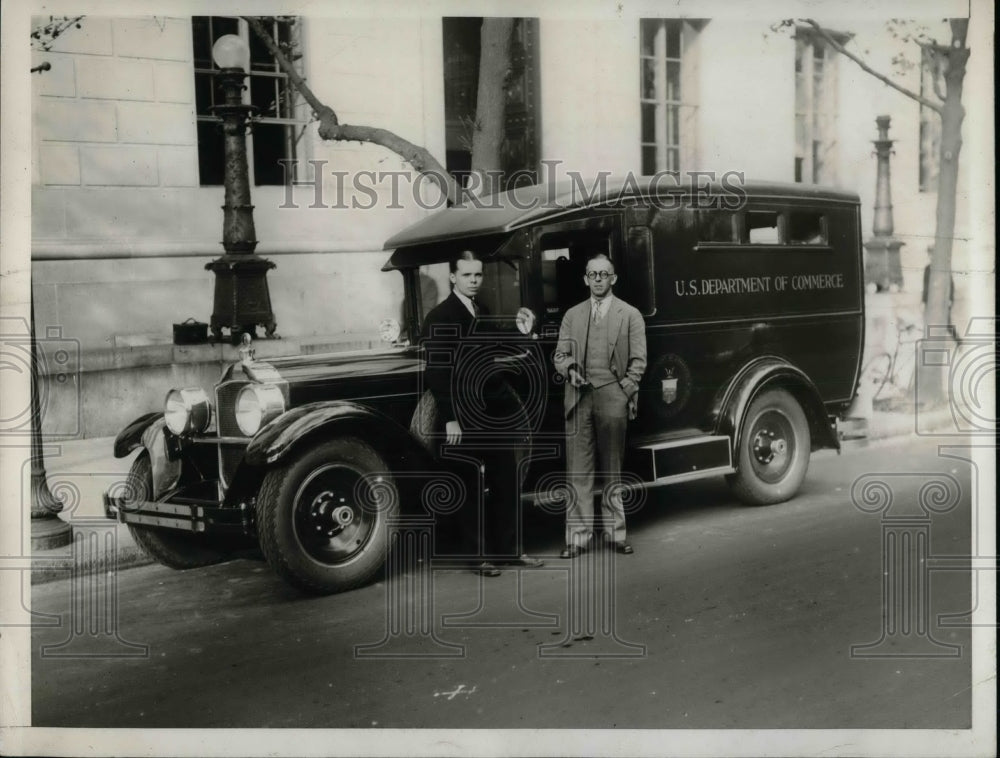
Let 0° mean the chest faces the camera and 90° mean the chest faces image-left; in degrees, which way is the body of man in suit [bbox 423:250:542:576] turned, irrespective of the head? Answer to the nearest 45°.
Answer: approximately 315°

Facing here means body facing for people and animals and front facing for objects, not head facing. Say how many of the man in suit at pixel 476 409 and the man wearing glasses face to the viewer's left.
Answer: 0

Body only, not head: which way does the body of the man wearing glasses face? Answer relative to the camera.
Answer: toward the camera

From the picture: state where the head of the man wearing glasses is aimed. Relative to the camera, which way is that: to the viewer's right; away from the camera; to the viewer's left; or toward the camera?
toward the camera

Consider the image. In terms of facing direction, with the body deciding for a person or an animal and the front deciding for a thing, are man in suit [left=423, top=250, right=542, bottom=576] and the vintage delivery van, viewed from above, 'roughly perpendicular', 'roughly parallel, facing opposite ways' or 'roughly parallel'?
roughly perpendicular

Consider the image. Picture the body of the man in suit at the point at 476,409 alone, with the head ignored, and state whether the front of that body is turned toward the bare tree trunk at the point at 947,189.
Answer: no

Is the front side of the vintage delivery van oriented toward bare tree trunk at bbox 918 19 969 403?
no

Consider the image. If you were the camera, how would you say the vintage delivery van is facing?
facing the viewer and to the left of the viewer

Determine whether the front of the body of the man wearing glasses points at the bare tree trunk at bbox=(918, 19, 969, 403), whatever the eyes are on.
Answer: no

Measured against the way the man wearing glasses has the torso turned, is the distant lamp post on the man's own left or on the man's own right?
on the man's own left

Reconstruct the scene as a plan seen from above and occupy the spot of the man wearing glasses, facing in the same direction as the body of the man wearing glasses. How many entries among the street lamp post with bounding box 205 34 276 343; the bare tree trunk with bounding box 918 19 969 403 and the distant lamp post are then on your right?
1
